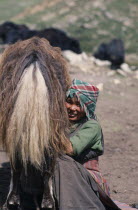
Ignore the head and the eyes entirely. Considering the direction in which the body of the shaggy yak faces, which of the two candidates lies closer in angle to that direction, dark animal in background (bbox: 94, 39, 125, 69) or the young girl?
the dark animal in background

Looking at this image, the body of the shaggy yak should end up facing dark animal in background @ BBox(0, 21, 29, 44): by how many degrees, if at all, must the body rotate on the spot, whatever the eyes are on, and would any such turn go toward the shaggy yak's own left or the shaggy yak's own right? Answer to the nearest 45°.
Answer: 0° — it already faces it

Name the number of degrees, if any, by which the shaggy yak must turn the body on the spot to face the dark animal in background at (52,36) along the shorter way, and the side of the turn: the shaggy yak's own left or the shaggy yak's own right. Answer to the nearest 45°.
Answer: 0° — it already faces it

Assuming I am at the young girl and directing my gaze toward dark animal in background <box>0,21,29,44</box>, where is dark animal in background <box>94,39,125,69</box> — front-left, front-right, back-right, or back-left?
front-right

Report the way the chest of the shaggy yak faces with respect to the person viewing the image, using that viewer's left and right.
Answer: facing away from the viewer
